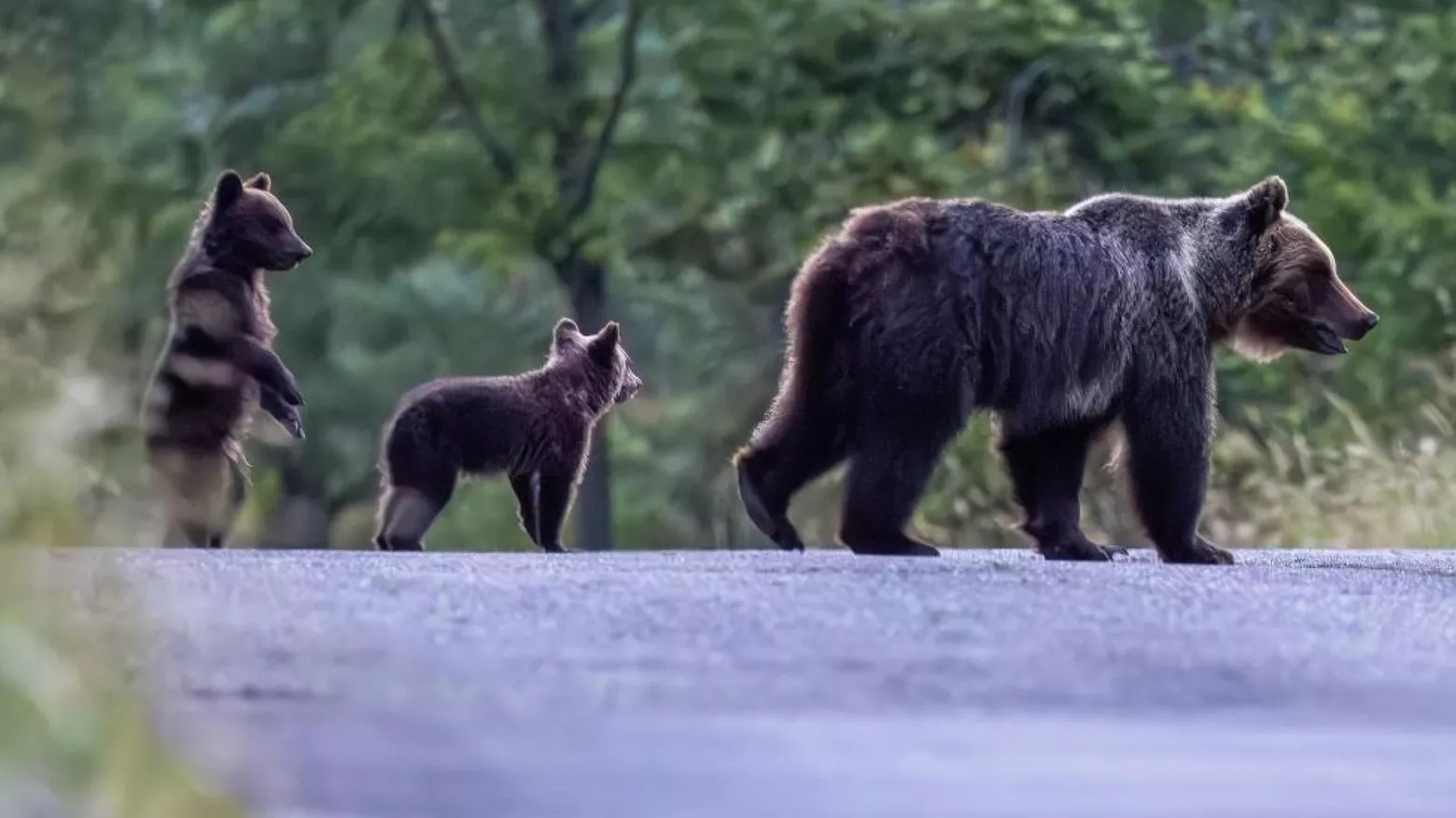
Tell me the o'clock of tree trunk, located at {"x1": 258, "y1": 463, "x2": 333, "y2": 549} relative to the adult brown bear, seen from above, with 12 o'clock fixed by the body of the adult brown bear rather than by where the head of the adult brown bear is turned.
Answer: The tree trunk is roughly at 8 o'clock from the adult brown bear.

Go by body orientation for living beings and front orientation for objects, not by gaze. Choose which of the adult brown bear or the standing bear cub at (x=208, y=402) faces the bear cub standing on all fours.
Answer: the standing bear cub

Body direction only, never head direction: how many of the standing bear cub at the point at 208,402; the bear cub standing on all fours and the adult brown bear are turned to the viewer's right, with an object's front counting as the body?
3

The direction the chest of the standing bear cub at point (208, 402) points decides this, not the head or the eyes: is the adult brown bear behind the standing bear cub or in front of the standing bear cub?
in front

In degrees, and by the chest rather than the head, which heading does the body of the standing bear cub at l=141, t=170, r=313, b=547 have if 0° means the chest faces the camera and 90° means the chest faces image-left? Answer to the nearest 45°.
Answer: approximately 270°

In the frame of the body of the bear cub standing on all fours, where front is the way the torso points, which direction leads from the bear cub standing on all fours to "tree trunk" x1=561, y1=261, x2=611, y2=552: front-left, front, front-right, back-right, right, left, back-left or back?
left

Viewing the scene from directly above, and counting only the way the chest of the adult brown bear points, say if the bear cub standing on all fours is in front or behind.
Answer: behind

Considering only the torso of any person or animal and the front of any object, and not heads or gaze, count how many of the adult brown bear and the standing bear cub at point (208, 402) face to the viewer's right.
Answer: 2

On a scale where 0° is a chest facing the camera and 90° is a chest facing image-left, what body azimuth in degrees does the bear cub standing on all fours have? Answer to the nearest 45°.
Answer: approximately 270°

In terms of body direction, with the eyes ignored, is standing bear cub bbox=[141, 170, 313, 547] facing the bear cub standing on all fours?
yes

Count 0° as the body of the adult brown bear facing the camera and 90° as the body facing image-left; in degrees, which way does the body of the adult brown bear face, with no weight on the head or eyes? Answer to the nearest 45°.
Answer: approximately 270°
